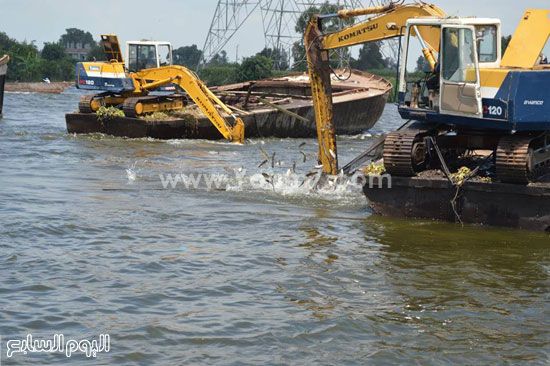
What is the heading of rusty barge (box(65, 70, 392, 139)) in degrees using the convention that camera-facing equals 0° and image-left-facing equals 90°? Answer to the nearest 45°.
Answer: approximately 270°

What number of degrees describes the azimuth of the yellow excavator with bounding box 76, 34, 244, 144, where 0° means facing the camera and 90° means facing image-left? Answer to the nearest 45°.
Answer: approximately 315°

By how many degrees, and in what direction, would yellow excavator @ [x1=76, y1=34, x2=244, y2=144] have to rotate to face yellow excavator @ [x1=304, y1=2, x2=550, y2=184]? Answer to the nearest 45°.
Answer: approximately 45° to its right

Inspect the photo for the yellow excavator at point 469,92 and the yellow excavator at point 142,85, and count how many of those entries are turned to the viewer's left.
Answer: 1

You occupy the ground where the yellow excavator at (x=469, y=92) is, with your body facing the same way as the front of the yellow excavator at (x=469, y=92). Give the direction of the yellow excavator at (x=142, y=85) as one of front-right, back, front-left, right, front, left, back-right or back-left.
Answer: front-right

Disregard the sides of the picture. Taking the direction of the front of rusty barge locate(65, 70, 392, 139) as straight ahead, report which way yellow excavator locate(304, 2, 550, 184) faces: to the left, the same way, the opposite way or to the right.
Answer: the opposite way

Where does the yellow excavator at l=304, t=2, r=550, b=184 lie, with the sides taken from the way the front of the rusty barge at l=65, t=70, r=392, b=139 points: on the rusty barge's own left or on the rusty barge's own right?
on the rusty barge's own right

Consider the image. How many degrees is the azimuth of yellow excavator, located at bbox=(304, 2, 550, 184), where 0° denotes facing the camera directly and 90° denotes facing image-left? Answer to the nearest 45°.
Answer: approximately 90°

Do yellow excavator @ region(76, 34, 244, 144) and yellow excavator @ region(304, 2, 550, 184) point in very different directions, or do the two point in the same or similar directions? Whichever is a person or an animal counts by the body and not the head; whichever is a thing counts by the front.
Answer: very different directions

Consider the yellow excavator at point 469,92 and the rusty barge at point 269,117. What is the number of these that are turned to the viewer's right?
1
